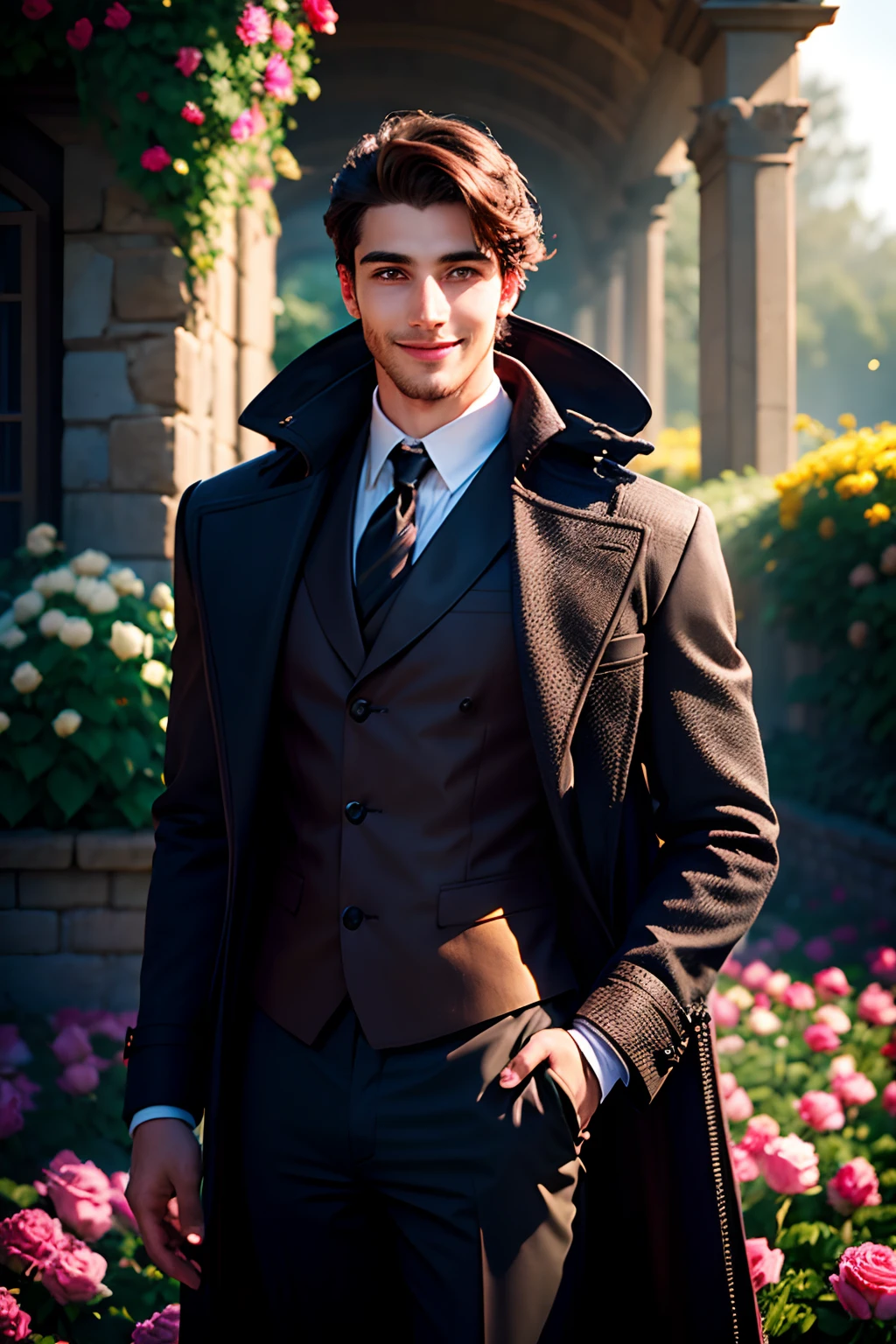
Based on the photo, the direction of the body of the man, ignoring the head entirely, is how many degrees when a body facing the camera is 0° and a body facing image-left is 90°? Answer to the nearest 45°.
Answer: approximately 0°

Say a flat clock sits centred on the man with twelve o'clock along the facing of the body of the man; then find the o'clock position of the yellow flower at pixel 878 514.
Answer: The yellow flower is roughly at 7 o'clock from the man.

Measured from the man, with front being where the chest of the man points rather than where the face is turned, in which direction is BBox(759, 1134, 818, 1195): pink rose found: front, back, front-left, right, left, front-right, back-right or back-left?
back-left

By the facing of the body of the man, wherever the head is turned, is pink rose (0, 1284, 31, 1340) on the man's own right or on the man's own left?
on the man's own right

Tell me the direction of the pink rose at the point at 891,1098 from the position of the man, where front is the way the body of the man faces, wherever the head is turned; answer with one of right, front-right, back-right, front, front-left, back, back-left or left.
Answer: back-left

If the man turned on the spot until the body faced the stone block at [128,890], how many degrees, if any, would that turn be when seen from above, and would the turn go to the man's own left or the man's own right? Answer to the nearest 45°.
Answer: approximately 135° to the man's own right

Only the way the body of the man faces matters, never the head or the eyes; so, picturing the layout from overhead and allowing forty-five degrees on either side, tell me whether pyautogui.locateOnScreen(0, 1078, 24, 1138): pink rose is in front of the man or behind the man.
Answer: behind

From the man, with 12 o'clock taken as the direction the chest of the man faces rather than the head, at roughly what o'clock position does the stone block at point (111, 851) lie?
The stone block is roughly at 5 o'clock from the man.

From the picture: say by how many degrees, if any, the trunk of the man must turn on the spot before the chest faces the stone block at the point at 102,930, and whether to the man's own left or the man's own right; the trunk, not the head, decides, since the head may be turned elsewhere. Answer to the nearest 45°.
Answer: approximately 135° to the man's own right

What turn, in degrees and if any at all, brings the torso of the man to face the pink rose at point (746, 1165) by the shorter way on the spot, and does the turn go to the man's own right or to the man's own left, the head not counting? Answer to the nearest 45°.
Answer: approximately 135° to the man's own left

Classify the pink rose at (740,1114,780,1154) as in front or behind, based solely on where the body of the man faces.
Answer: behind

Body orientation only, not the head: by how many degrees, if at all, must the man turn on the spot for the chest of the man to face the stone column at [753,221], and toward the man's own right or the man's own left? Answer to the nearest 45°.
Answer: approximately 180°
